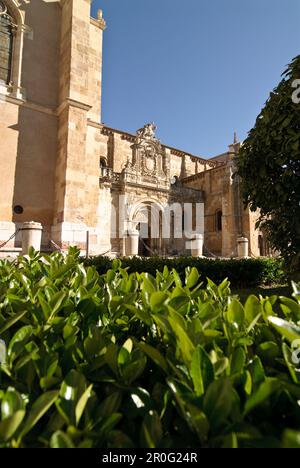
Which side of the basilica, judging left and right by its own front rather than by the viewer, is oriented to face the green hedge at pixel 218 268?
front

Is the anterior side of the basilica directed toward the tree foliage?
yes

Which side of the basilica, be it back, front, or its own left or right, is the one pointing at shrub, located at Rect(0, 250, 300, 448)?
front

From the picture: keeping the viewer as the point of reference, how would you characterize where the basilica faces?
facing the viewer and to the right of the viewer
